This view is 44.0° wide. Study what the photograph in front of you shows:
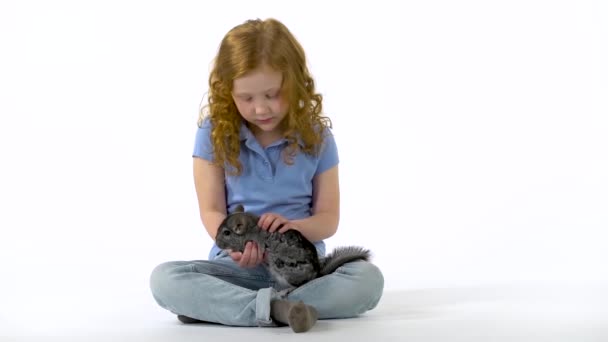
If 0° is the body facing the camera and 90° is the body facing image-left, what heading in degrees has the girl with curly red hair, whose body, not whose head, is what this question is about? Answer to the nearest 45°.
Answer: approximately 0°
